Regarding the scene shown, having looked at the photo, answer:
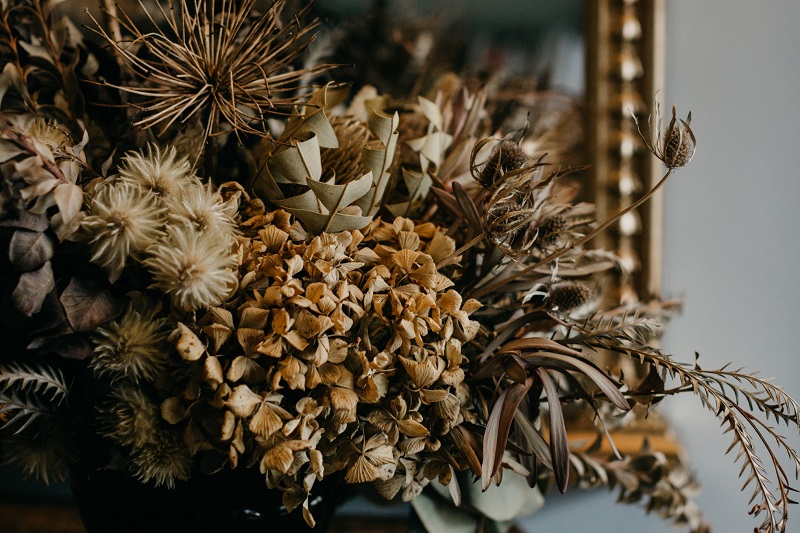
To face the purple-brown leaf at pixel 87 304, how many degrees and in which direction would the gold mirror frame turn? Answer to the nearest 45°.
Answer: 0° — it already faces it

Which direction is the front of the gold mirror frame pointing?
toward the camera
